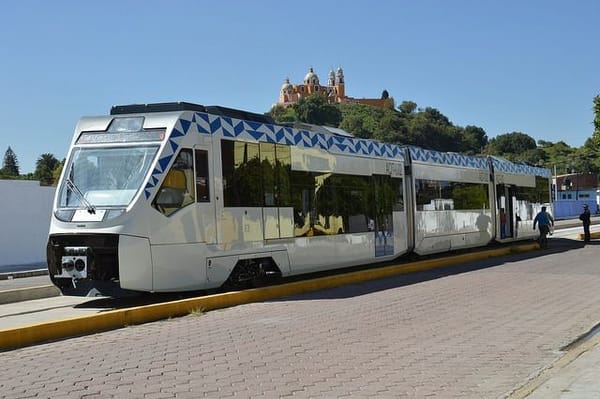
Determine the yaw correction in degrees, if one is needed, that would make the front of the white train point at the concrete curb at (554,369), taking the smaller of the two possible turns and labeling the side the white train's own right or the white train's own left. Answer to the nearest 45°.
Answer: approximately 90° to the white train's own left

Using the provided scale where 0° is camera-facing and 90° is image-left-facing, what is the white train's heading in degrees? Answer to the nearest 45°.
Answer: approximately 45°
